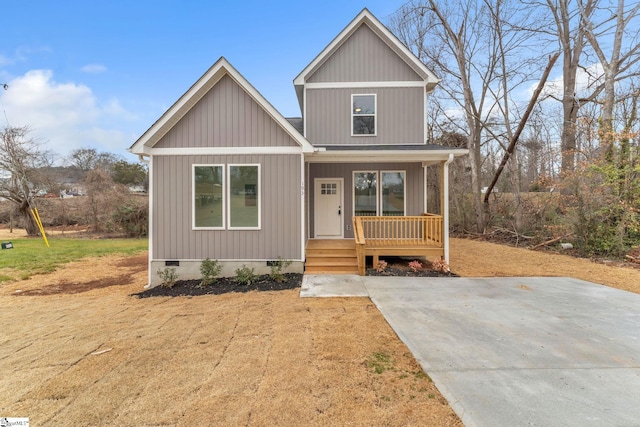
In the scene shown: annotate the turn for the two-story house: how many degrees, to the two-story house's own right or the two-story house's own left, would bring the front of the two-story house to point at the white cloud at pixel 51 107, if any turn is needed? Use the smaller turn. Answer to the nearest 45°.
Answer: approximately 135° to the two-story house's own right

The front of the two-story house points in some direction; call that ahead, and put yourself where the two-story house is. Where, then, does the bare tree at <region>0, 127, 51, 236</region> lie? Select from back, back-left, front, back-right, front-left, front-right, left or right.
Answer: back-right

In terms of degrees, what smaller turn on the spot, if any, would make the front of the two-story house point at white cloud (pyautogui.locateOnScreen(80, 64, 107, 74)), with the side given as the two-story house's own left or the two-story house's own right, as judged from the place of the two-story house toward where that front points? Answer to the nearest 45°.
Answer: approximately 135° to the two-story house's own right

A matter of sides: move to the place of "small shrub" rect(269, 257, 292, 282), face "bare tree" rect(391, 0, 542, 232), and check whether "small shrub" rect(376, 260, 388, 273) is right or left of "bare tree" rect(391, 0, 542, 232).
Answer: right

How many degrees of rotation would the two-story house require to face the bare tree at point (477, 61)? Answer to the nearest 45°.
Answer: approximately 135° to its left

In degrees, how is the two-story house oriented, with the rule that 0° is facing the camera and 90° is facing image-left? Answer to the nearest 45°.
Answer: approximately 0°
